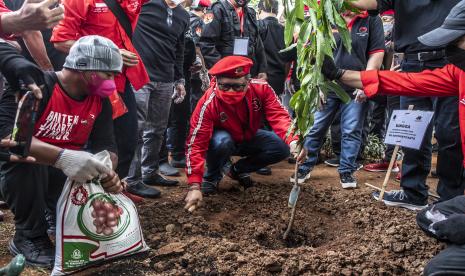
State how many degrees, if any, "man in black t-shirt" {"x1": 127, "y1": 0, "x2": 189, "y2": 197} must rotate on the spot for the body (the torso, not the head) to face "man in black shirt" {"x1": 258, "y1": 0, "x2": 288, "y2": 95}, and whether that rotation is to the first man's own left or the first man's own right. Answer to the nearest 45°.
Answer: approximately 90° to the first man's own left

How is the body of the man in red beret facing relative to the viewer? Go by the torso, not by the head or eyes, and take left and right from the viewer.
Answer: facing the viewer

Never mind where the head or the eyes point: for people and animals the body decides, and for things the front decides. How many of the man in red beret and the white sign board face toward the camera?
2

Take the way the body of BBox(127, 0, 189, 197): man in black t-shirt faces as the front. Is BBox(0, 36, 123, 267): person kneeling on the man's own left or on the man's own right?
on the man's own right

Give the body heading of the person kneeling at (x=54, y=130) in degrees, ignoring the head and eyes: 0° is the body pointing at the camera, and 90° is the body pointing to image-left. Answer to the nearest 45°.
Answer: approximately 315°

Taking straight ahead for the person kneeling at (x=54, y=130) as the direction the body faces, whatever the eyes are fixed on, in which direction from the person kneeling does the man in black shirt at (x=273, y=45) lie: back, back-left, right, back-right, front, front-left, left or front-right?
left

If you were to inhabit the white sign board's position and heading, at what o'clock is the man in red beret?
The man in red beret is roughly at 3 o'clock from the white sign board.

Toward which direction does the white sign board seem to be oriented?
toward the camera

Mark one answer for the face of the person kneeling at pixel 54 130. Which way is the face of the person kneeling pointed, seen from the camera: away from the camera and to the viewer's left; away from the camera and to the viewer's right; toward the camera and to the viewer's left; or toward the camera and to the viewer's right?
toward the camera and to the viewer's right

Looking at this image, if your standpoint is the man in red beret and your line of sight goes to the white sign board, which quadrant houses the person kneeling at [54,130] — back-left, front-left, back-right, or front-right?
back-right

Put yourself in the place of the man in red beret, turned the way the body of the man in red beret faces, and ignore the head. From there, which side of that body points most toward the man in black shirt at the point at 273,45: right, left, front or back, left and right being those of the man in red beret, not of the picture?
back

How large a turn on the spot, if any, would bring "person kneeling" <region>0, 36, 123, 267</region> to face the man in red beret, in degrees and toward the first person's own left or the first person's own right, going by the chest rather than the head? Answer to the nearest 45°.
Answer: approximately 90° to the first person's own left

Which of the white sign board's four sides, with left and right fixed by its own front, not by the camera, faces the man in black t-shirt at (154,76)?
right

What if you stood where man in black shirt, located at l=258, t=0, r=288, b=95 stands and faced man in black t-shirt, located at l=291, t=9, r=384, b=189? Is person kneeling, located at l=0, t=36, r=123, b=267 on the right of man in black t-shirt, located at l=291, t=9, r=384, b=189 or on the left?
right

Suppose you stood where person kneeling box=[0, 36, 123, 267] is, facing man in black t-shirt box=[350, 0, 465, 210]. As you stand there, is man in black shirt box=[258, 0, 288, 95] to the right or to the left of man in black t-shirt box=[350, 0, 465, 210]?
left
